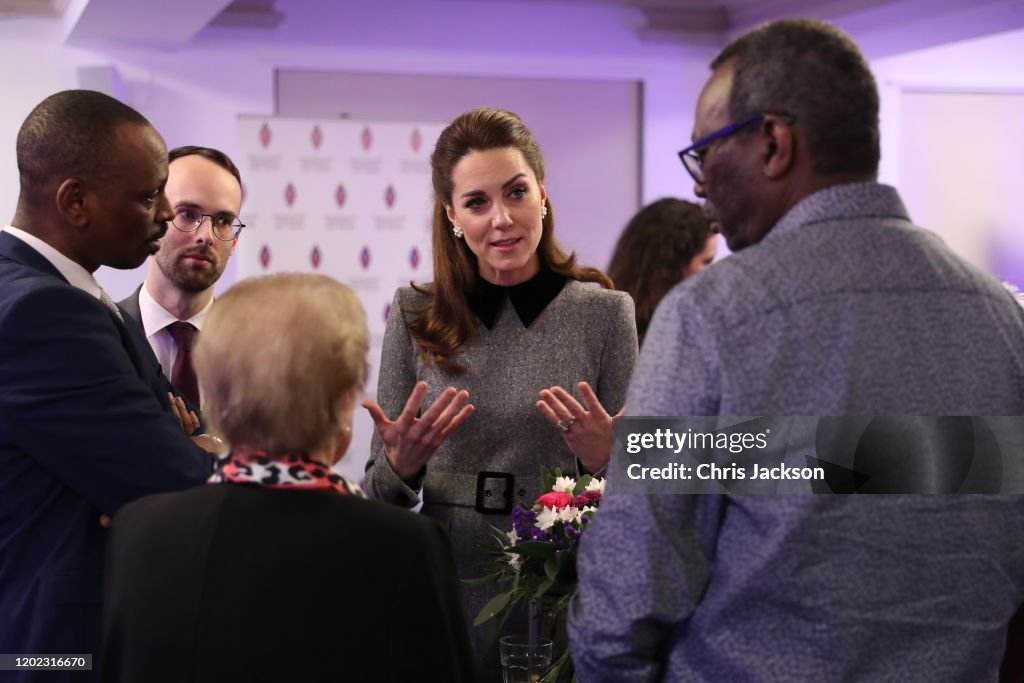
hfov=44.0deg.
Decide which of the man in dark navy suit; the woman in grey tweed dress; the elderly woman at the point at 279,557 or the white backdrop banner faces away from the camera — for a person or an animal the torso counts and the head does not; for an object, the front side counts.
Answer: the elderly woman

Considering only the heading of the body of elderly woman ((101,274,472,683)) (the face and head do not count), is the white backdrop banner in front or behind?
in front

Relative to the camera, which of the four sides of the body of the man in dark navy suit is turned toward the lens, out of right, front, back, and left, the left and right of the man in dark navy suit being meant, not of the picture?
right

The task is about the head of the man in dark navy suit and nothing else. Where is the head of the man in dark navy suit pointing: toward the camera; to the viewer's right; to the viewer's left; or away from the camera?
to the viewer's right

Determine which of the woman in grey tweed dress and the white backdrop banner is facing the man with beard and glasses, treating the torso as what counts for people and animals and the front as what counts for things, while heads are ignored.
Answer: the white backdrop banner

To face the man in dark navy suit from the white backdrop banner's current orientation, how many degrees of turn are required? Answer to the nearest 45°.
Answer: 0° — it already faces them

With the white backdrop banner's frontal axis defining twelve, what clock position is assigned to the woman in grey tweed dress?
The woman in grey tweed dress is roughly at 12 o'clock from the white backdrop banner.

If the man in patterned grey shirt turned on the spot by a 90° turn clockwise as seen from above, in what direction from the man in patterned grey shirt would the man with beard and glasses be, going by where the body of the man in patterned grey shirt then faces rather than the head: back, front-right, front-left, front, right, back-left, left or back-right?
left

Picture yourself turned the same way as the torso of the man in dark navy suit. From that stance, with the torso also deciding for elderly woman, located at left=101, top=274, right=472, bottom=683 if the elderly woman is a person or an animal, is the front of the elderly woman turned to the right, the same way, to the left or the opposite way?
to the left

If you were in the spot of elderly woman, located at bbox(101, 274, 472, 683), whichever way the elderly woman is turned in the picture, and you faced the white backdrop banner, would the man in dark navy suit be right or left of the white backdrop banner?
left

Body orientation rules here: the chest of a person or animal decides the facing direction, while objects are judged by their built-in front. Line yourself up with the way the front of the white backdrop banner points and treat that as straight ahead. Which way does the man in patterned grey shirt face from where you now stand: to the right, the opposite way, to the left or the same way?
the opposite way

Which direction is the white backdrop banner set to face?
toward the camera

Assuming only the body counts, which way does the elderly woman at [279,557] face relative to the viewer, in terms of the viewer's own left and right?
facing away from the viewer
